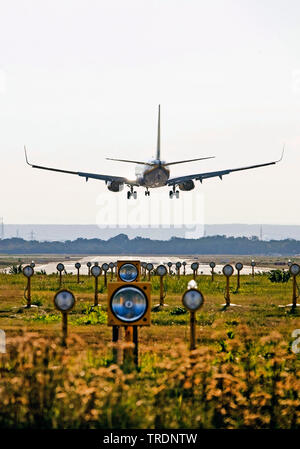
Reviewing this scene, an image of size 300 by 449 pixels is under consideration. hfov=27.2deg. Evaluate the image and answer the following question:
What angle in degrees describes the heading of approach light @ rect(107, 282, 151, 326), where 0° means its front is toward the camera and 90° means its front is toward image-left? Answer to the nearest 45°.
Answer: approximately 0°
